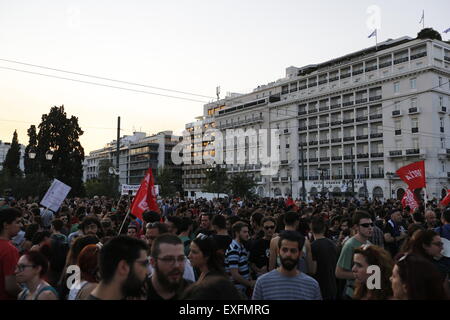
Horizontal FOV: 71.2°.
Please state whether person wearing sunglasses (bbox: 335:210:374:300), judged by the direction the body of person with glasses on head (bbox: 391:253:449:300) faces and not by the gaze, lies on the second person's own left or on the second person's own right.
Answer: on the second person's own right

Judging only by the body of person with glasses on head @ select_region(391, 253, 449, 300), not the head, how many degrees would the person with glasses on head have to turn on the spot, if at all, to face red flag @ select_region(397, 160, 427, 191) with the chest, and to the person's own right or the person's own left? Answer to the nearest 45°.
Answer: approximately 90° to the person's own right

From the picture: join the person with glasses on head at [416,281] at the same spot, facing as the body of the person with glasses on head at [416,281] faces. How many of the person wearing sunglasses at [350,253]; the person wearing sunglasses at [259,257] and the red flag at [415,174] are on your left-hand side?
0

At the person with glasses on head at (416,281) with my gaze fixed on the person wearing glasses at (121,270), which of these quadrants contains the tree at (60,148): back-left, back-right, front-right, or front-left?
front-right

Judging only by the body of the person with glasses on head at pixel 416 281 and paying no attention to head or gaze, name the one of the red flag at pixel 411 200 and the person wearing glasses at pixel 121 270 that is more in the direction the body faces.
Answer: the person wearing glasses

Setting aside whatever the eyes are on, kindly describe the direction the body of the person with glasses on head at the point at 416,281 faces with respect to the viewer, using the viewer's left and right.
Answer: facing to the left of the viewer
